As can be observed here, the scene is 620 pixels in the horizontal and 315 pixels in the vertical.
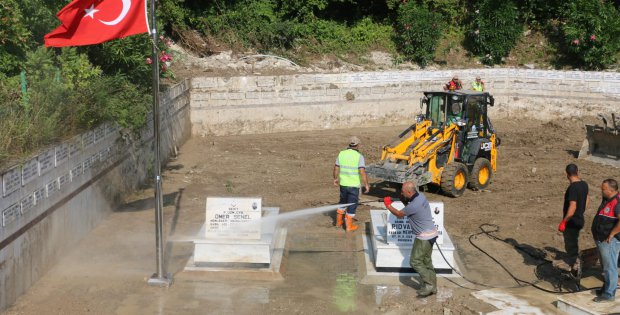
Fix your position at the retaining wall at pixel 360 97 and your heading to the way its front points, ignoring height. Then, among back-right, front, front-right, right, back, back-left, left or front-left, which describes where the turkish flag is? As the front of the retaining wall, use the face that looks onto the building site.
front

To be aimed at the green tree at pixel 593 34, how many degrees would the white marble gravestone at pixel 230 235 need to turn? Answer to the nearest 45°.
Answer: approximately 135° to its left

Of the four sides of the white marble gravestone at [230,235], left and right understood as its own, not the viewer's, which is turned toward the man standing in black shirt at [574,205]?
left

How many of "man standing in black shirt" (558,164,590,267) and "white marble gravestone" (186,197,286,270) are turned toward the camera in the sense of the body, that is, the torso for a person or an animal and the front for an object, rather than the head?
1

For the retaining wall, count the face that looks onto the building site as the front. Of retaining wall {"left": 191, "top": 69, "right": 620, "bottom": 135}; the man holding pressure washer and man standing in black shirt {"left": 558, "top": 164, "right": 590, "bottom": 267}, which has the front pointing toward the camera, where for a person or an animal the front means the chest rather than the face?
the retaining wall

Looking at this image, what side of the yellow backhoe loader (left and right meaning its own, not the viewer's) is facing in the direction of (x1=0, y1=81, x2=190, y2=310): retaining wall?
front

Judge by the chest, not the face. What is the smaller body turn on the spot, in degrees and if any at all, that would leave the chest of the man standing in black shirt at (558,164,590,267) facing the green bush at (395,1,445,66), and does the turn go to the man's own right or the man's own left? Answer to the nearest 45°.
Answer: approximately 45° to the man's own right

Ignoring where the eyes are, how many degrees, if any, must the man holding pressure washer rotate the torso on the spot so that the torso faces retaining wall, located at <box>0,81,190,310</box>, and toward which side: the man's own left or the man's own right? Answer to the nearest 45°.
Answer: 0° — they already face it

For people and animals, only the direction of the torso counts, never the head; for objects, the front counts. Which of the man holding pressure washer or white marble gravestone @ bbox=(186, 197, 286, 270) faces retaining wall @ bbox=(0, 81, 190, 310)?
the man holding pressure washer

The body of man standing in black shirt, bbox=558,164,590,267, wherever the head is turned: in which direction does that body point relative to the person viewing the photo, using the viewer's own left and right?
facing away from the viewer and to the left of the viewer

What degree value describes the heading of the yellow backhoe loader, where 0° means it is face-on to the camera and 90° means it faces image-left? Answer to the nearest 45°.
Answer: approximately 45°

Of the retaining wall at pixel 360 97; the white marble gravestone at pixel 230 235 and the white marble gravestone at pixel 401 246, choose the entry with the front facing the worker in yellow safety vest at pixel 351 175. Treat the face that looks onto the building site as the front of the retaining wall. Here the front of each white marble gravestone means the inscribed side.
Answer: the retaining wall

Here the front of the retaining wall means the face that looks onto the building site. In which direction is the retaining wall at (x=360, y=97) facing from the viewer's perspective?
toward the camera

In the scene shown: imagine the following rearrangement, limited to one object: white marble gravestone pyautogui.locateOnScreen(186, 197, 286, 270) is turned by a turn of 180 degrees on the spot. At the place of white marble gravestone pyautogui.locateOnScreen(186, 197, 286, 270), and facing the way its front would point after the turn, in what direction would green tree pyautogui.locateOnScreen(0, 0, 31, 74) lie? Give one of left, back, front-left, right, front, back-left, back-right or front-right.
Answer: front-left

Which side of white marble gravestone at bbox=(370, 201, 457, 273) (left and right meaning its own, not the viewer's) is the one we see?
front

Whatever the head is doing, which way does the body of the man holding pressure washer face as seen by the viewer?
to the viewer's left
